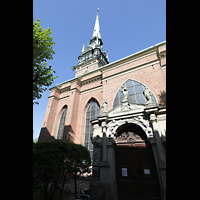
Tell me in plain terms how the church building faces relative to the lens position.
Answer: facing the viewer and to the left of the viewer

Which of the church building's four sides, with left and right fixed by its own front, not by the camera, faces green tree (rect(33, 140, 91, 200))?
front
